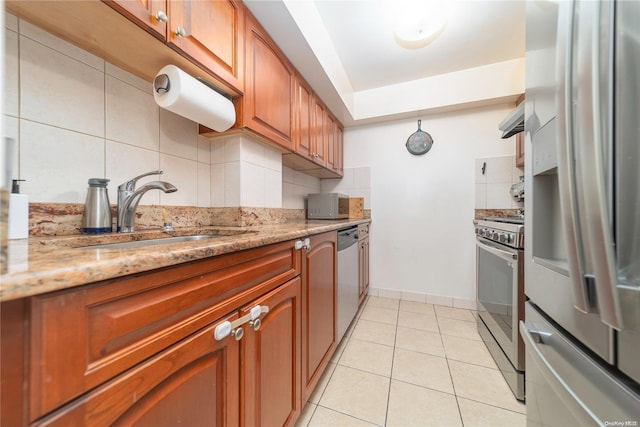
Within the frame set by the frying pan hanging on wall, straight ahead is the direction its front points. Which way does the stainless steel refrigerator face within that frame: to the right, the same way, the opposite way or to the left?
to the right

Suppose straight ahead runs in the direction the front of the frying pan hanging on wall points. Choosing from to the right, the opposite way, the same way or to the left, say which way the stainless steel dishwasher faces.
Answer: to the left

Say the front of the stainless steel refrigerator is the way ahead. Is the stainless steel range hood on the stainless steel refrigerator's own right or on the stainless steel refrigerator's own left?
on the stainless steel refrigerator's own right

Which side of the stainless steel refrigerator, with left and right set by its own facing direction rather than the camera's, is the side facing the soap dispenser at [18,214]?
front

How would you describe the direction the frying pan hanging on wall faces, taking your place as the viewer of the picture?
facing the viewer

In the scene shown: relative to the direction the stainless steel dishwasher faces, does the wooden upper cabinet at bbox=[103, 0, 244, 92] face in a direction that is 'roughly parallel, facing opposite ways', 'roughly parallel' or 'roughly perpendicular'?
roughly parallel

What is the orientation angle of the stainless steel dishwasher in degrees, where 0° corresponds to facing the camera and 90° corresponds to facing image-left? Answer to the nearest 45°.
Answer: approximately 270°

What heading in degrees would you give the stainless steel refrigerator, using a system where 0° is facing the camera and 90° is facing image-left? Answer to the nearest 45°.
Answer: approximately 45°

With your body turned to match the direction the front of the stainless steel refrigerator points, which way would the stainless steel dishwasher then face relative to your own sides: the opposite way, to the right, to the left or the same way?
the opposite way

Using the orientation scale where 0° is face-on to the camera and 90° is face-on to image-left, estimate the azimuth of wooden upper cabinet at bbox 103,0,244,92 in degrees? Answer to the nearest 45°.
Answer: approximately 315°

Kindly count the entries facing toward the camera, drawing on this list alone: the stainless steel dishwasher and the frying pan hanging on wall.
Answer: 1

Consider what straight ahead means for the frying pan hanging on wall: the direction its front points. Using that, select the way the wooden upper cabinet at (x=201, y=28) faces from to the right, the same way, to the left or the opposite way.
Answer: to the left
